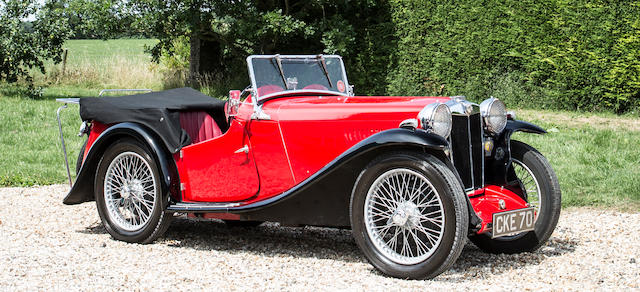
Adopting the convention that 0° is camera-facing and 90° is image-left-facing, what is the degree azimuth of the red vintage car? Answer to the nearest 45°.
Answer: approximately 315°

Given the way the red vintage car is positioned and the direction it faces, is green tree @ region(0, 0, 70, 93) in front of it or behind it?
behind

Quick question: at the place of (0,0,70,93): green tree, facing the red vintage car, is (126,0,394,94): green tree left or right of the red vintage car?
left

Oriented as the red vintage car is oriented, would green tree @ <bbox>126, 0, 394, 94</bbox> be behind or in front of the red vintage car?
behind
